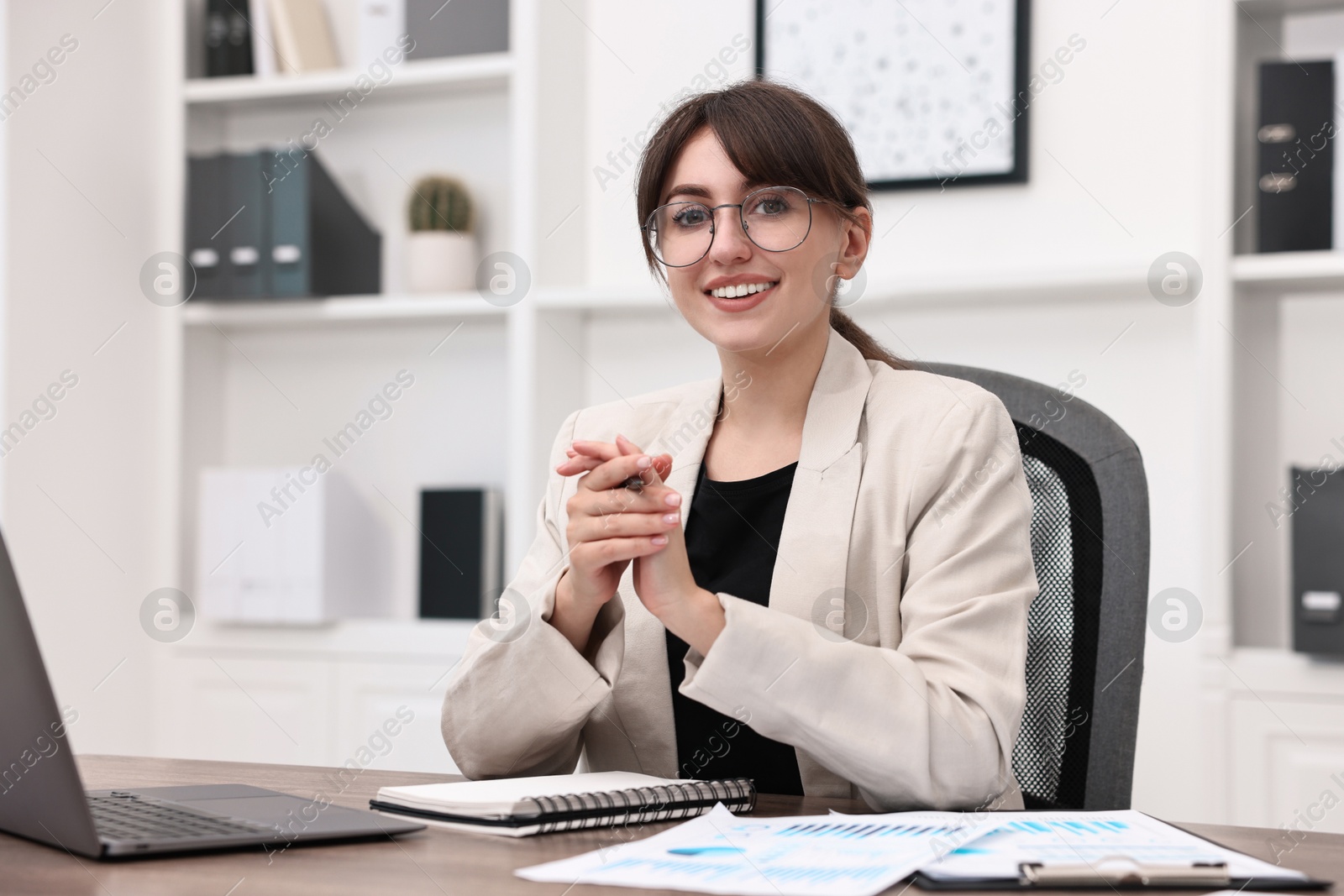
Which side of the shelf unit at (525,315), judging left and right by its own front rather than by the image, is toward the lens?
front

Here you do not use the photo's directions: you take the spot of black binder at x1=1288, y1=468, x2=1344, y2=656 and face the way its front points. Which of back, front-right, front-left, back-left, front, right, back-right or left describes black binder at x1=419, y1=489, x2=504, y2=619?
right

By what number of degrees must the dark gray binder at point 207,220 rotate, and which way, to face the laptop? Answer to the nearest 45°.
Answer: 0° — it already faces it

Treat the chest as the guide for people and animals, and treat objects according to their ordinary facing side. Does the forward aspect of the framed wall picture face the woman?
yes

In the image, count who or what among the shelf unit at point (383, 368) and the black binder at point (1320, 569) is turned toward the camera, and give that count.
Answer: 2

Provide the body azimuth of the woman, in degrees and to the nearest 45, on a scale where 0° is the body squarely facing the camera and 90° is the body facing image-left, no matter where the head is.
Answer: approximately 45°

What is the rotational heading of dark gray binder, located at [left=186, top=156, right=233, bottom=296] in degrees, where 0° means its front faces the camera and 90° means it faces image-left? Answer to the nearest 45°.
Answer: approximately 0°

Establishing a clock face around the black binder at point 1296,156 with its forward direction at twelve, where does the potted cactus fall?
The potted cactus is roughly at 3 o'clock from the black binder.

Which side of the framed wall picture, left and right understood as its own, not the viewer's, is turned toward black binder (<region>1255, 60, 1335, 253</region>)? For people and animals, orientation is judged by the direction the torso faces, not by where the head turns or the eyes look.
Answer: left

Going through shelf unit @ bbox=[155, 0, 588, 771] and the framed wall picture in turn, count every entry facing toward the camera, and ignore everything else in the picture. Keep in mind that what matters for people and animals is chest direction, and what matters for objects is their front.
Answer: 2

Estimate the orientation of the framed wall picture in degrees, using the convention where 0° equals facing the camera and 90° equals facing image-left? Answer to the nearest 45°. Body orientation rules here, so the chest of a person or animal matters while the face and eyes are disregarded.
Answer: approximately 0°

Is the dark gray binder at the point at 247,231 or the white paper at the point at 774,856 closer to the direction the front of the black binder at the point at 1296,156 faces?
the white paper
